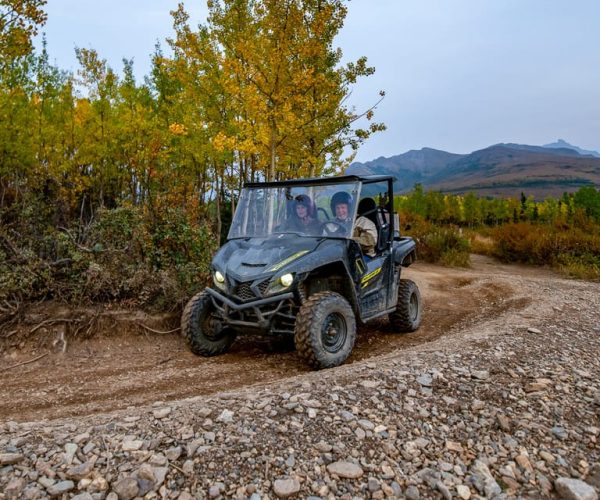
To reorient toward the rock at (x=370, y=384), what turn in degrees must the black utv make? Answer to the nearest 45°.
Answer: approximately 45° to its left

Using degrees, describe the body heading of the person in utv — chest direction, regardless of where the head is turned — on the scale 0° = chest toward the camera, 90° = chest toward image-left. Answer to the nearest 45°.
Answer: approximately 45°

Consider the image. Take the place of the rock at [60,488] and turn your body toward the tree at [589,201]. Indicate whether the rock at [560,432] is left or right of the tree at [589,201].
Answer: right

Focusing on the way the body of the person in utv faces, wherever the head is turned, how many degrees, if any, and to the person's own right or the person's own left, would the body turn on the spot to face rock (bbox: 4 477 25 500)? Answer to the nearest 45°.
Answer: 0° — they already face it

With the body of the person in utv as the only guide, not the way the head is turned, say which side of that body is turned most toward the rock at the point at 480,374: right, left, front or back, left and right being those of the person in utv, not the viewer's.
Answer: left

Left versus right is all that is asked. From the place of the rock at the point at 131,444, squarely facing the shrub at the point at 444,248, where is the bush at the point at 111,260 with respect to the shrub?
left

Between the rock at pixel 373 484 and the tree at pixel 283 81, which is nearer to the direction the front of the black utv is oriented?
the rock

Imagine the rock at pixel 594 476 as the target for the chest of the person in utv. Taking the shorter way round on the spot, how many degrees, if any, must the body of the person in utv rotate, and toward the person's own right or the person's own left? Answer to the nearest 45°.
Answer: approximately 90° to the person's own left

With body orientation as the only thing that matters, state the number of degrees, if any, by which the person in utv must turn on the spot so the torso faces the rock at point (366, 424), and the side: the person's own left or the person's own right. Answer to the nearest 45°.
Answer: approximately 45° to the person's own left

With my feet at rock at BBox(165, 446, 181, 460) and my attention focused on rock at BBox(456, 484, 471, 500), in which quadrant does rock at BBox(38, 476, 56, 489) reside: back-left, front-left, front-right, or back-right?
back-right

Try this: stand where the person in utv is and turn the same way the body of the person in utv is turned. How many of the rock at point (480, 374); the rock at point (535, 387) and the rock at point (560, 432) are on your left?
3

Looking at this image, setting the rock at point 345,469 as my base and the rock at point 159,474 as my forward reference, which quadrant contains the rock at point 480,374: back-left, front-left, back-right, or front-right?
back-right

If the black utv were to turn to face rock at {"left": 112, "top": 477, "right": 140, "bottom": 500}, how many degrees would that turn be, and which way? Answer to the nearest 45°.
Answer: approximately 45° to its left

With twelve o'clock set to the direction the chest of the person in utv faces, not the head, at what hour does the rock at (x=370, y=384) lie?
The rock is roughly at 10 o'clock from the person in utv.

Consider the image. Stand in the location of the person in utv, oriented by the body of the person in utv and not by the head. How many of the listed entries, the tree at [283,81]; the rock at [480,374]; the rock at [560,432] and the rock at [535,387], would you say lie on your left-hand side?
3

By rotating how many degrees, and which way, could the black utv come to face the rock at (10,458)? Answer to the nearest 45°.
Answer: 0° — it already faces it
